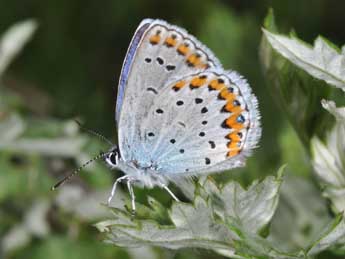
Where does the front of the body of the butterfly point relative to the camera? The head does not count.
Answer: to the viewer's left

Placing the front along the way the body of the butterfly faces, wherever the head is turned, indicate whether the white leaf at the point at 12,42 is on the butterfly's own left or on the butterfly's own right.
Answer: on the butterfly's own right
